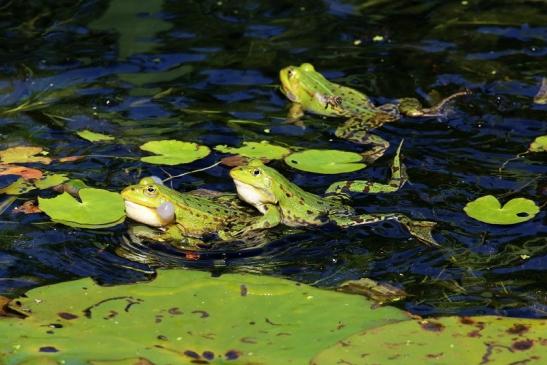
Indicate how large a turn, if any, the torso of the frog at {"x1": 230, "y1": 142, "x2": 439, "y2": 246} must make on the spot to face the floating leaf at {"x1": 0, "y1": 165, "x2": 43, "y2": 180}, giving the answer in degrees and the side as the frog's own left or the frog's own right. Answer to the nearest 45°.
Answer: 0° — it already faces it

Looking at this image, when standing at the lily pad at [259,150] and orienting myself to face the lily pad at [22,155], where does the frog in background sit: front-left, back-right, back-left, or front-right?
back-right

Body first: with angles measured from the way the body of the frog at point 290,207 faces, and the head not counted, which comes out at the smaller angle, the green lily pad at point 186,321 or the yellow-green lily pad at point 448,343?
the green lily pad

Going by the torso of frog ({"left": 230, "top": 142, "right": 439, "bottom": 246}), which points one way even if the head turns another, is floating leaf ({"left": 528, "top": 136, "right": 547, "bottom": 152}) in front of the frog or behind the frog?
behind

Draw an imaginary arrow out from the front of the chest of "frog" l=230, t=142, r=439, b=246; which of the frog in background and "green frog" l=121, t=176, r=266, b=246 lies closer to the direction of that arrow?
the green frog

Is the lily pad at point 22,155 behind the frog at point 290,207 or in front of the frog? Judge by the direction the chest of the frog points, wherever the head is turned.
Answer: in front

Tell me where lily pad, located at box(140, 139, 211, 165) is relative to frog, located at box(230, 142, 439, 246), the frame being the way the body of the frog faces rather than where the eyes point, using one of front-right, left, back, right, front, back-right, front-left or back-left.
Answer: front-right

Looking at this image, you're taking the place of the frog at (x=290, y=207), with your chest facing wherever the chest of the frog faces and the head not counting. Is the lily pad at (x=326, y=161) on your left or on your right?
on your right

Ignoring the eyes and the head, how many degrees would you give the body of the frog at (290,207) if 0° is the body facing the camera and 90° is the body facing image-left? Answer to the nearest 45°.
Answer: approximately 90°

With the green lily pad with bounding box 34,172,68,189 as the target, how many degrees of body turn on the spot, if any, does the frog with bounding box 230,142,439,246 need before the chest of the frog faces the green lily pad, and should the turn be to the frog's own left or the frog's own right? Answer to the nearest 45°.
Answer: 0° — it already faces it

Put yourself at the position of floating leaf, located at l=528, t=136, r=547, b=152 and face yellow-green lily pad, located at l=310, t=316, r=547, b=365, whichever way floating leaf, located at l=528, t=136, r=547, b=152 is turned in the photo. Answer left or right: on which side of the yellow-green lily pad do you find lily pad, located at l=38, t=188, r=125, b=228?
right

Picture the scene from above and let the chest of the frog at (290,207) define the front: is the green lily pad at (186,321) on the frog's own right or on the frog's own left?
on the frog's own left

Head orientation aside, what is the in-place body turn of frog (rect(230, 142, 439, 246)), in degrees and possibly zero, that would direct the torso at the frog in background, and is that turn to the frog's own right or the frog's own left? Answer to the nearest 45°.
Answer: approximately 90° to the frog's own right

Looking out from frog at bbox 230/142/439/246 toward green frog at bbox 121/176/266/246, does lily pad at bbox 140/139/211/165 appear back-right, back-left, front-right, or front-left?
front-right

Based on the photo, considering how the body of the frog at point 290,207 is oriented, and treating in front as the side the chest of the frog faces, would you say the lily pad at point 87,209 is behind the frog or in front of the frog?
in front

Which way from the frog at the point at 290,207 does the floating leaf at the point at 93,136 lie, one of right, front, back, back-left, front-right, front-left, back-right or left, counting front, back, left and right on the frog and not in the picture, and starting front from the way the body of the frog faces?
front-right

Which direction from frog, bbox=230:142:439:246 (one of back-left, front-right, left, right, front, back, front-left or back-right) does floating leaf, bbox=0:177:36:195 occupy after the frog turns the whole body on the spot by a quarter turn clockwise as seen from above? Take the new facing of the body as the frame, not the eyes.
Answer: left
